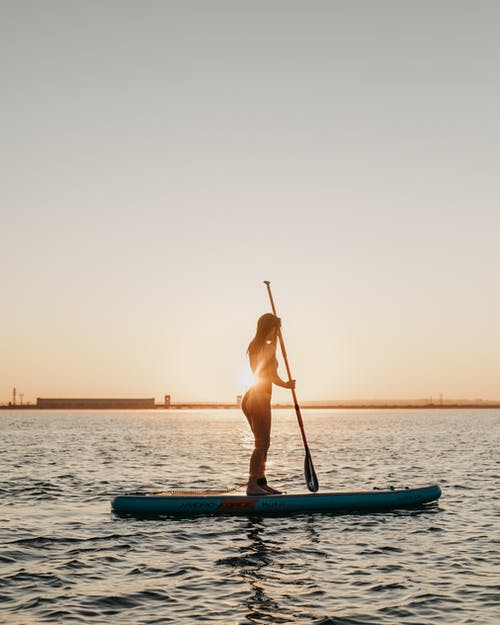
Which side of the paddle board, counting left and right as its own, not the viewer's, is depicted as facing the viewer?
right

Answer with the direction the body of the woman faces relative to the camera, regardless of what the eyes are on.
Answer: to the viewer's right
